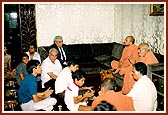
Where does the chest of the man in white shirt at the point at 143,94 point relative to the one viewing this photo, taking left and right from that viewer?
facing away from the viewer and to the left of the viewer

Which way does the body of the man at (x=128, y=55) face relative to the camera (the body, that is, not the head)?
to the viewer's left

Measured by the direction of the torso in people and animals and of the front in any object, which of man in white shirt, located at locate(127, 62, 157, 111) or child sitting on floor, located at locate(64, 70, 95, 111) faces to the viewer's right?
the child sitting on floor

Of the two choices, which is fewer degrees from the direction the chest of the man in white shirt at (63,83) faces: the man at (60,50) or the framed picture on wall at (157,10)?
the framed picture on wall

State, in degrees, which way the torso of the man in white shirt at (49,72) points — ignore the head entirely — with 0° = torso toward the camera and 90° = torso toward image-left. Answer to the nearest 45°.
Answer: approximately 315°

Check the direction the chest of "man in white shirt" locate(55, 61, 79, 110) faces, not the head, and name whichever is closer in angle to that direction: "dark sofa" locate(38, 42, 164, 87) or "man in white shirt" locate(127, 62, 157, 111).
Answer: the man in white shirt

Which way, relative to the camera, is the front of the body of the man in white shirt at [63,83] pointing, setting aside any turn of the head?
to the viewer's right

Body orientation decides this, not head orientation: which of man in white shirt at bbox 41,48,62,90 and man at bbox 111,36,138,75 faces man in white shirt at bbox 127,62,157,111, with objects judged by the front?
man in white shirt at bbox 41,48,62,90

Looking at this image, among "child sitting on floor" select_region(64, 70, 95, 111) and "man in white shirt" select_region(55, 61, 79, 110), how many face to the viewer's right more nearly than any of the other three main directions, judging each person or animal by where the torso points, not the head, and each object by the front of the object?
2
